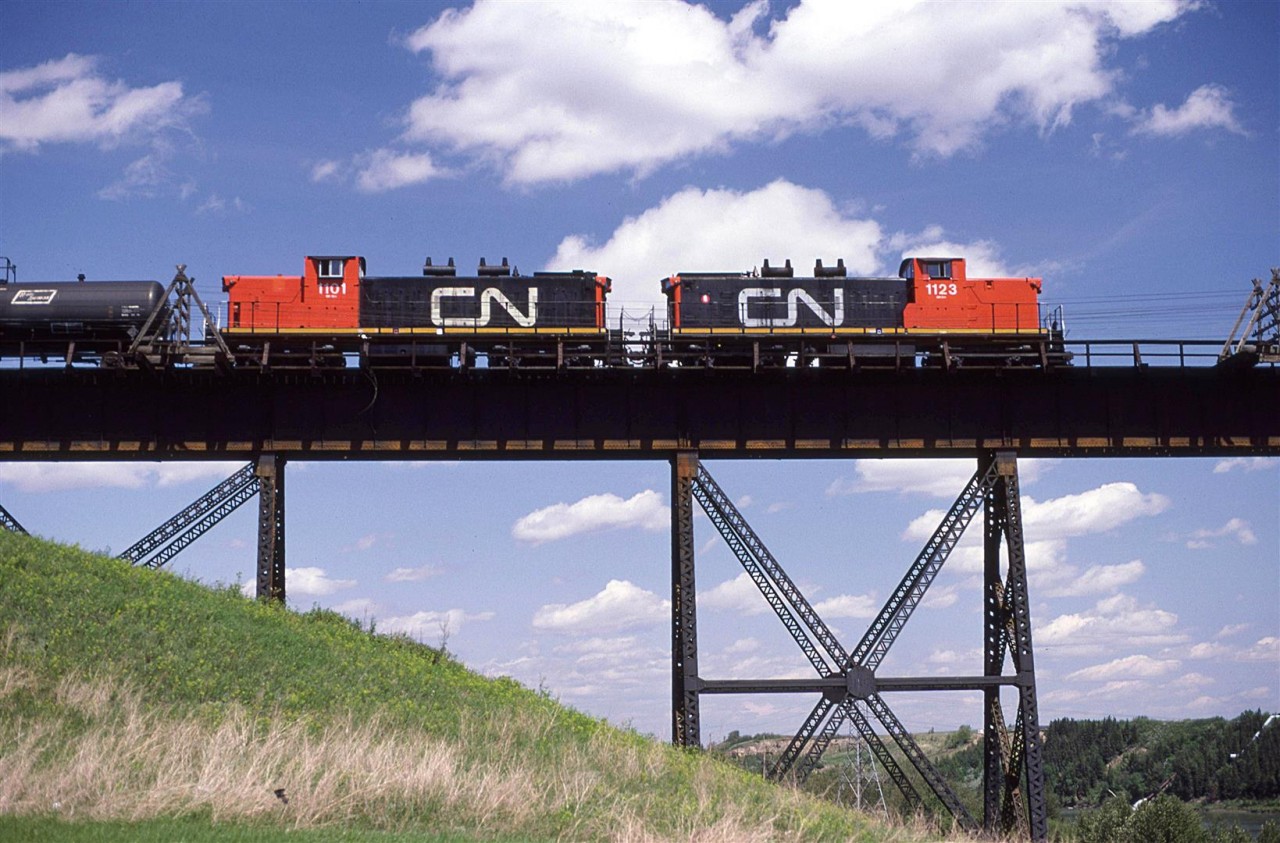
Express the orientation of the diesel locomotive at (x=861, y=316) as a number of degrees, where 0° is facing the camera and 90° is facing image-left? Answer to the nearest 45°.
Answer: approximately 270°

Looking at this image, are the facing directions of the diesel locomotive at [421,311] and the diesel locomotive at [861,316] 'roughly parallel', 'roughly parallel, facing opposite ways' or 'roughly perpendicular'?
roughly parallel, facing opposite ways

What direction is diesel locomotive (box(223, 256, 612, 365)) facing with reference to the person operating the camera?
facing to the left of the viewer

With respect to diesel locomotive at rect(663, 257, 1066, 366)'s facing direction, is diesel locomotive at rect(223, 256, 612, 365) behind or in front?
behind

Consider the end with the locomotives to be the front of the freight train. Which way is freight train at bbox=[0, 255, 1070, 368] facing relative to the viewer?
to the viewer's right

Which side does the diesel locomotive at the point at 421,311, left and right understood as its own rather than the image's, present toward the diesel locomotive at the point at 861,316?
back

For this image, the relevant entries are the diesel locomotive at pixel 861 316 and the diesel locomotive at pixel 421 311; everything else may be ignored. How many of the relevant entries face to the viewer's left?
1
